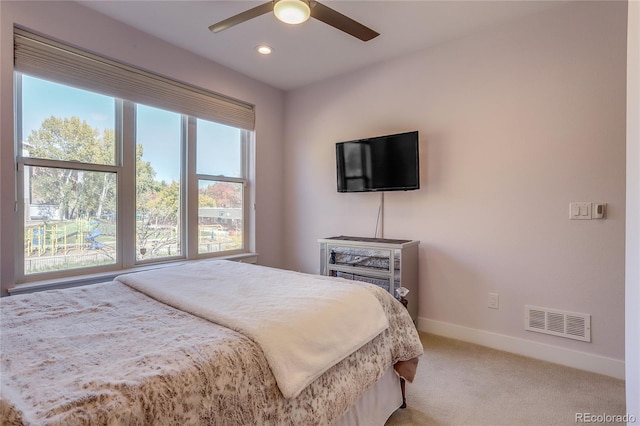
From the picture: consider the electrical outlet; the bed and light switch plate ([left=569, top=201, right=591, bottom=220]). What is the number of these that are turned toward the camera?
2

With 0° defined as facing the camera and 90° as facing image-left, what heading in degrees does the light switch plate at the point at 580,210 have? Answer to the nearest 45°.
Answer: approximately 0°

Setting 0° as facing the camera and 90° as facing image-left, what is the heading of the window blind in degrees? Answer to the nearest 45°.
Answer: approximately 315°

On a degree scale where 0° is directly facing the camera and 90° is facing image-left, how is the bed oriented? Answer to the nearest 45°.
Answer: approximately 225°

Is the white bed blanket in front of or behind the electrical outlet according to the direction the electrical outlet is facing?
in front

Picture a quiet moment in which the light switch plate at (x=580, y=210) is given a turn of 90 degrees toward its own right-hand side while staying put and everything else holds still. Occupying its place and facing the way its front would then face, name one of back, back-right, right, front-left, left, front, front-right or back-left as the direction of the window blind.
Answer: front-left

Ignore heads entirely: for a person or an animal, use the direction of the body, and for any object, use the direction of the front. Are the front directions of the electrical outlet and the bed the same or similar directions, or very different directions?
very different directions

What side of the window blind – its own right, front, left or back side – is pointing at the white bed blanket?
front

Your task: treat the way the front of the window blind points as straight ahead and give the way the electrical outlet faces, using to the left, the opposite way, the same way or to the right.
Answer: to the right

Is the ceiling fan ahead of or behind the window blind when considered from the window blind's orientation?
ahead

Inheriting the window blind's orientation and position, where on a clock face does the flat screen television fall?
The flat screen television is roughly at 11 o'clock from the window blind.
